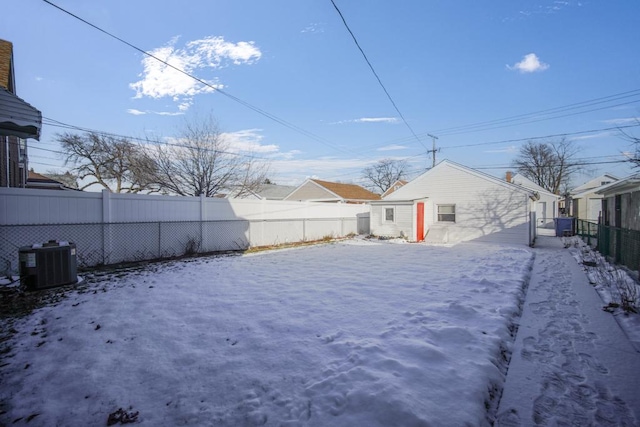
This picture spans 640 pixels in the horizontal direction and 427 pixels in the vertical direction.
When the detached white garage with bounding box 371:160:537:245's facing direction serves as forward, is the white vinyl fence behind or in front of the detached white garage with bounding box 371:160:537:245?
in front

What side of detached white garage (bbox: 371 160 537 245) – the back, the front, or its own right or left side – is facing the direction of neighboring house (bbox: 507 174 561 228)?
back

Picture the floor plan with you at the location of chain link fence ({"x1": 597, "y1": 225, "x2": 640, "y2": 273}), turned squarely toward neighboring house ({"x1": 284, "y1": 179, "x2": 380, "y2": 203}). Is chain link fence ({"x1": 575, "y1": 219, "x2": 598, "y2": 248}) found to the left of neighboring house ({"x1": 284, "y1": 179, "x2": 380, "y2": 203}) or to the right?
right

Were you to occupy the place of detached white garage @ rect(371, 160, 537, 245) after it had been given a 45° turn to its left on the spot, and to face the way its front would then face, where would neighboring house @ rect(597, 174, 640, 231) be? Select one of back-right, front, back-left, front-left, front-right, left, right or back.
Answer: front

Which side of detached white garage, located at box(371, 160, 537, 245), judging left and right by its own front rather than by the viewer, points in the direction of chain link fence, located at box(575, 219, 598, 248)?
left

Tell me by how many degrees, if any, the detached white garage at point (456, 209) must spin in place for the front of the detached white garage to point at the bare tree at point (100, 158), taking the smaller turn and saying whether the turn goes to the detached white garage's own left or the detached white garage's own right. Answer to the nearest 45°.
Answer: approximately 90° to the detached white garage's own right

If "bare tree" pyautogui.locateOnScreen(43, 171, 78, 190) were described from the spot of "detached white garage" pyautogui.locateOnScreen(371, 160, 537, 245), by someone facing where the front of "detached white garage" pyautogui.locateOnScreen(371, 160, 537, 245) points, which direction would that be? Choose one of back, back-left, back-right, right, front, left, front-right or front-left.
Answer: right

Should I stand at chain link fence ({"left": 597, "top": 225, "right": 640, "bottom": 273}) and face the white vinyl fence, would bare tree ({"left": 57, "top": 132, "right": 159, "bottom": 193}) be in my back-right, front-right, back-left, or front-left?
front-right

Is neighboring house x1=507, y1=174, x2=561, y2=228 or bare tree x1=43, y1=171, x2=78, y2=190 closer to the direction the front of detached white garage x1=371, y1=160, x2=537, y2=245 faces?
the bare tree

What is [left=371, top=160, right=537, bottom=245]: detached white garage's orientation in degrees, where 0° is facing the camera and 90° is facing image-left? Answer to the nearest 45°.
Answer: approximately 0°

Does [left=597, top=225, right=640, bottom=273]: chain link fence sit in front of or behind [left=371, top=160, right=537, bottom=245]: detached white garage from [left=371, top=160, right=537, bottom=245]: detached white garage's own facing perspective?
in front

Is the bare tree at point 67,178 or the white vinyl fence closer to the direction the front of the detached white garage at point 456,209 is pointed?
the white vinyl fence
